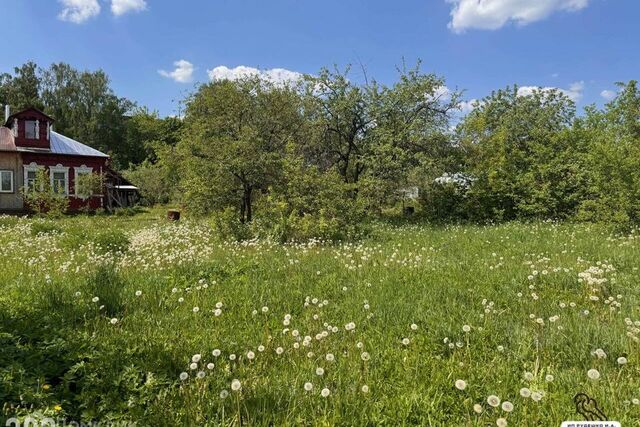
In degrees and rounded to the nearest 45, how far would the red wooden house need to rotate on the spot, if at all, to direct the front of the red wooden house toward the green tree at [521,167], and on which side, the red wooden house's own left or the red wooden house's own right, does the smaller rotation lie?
approximately 45° to the red wooden house's own left

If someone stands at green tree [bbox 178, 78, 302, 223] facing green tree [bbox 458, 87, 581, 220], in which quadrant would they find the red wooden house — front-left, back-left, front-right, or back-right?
back-left

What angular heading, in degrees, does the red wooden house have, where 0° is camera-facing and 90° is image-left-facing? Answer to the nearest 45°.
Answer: approximately 0°

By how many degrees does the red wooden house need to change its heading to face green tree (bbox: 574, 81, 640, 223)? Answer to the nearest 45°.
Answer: approximately 45° to its left
